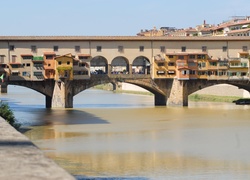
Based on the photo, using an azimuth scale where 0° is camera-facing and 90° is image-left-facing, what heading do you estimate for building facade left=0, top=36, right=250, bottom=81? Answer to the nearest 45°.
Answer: approximately 0°
